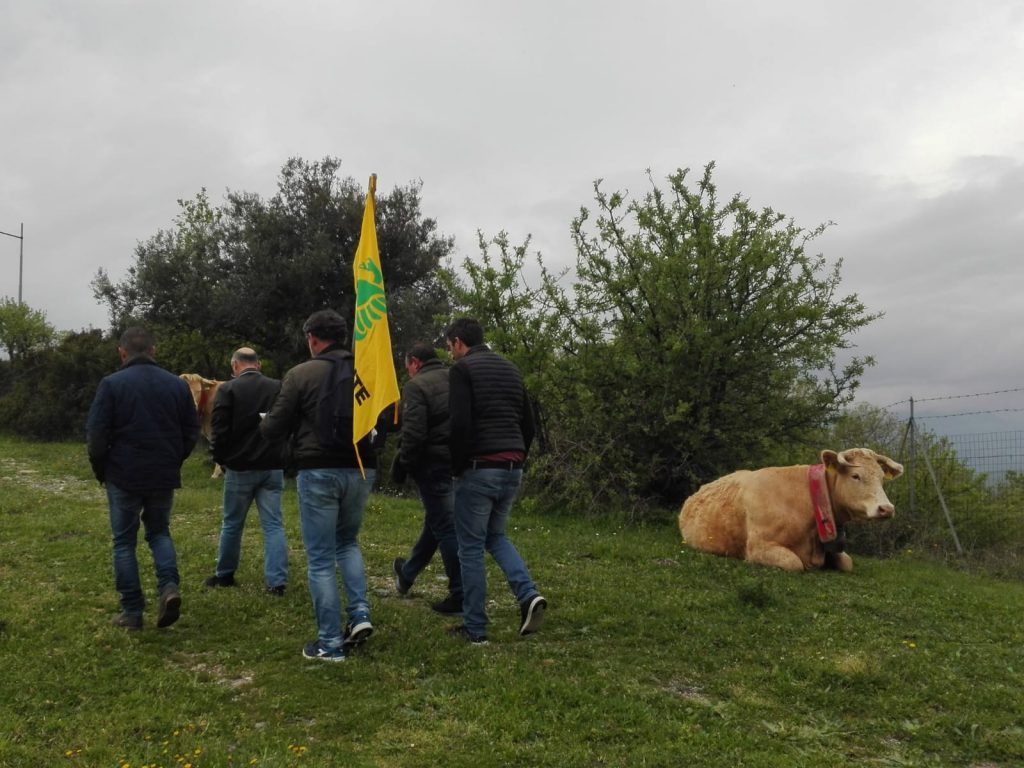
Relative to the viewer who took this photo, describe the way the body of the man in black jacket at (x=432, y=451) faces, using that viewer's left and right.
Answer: facing away from the viewer and to the left of the viewer

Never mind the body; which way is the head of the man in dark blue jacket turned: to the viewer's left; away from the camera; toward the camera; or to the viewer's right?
away from the camera

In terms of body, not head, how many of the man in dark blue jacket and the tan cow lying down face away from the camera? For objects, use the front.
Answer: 1

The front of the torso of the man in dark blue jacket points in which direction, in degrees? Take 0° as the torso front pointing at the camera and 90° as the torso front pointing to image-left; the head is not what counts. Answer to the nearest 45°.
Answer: approximately 180°

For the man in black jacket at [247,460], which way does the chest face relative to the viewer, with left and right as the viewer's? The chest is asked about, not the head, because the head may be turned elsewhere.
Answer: facing away from the viewer

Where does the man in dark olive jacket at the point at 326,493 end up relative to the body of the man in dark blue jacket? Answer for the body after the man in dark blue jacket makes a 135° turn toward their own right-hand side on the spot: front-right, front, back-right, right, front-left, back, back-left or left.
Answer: front

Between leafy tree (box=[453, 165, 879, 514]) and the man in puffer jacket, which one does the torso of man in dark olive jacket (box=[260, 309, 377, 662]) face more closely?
the leafy tree

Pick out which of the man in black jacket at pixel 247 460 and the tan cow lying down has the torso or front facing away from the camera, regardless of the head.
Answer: the man in black jacket

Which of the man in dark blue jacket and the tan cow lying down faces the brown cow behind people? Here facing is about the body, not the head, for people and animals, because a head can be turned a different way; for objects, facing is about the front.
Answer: the man in dark blue jacket

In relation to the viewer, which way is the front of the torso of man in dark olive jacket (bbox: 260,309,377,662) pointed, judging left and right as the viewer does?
facing away from the viewer and to the left of the viewer

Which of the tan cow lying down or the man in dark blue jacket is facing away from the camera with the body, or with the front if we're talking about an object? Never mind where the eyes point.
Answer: the man in dark blue jacket

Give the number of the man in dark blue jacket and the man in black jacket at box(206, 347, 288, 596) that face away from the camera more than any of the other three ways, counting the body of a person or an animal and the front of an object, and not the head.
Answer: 2

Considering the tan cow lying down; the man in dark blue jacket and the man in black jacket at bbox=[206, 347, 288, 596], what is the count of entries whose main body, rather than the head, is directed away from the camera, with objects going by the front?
2

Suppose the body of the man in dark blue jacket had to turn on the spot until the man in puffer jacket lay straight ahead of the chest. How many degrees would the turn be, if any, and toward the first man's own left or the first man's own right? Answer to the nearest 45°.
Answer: approximately 135° to the first man's own right

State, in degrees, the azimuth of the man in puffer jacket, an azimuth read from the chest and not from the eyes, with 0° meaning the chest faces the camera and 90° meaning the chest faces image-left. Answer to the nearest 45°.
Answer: approximately 135°

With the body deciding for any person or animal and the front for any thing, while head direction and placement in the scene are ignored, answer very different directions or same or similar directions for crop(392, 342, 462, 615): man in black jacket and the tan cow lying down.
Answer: very different directions

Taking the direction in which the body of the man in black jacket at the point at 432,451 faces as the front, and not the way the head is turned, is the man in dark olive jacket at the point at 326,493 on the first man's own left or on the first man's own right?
on the first man's own left
